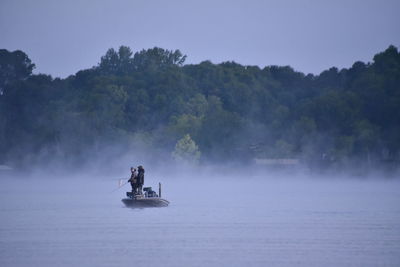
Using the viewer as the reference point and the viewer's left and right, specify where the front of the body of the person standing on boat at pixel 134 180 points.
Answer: facing to the left of the viewer
